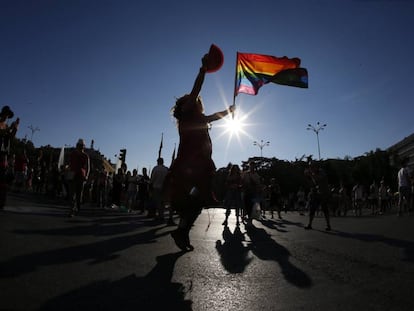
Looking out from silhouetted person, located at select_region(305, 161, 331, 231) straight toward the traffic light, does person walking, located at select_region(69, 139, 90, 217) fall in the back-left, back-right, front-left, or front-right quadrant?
front-left
